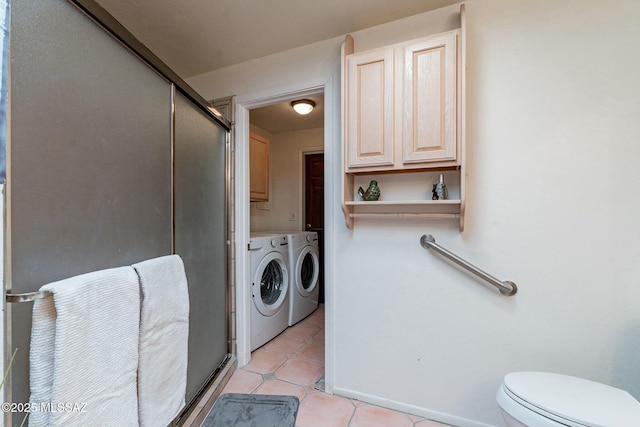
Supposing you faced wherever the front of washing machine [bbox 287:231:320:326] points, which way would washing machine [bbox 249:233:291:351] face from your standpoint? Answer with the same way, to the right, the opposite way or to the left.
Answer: the same way

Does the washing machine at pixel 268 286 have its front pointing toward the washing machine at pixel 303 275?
no

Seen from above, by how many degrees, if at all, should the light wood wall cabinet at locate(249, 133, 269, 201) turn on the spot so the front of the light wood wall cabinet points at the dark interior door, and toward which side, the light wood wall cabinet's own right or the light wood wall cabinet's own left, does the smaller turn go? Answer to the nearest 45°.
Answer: approximately 90° to the light wood wall cabinet's own left

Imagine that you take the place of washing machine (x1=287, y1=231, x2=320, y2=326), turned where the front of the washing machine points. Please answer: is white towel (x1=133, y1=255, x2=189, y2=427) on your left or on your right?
on your right

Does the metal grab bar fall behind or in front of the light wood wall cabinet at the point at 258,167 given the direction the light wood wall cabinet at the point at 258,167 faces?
in front

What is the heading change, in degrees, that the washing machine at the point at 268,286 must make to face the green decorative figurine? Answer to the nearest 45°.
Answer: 0° — it already faces it

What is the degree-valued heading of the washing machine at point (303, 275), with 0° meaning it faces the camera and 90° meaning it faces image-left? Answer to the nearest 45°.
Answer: approximately 315°

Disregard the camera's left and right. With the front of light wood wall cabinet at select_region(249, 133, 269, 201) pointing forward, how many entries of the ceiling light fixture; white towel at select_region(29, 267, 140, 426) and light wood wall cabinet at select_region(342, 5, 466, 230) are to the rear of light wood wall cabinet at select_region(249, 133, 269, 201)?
0

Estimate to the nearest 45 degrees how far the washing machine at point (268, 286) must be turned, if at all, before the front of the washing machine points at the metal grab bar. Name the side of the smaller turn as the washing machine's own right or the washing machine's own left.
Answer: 0° — it already faces it

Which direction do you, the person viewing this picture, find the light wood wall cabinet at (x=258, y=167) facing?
facing the viewer and to the right of the viewer

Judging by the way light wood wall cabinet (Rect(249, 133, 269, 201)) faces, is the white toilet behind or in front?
in front

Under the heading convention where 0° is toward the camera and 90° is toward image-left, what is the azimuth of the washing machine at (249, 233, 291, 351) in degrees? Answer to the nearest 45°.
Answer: approximately 315°

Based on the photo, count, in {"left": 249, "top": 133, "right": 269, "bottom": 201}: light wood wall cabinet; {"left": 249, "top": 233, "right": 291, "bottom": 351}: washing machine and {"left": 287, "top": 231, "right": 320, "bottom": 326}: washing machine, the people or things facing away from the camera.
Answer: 0
